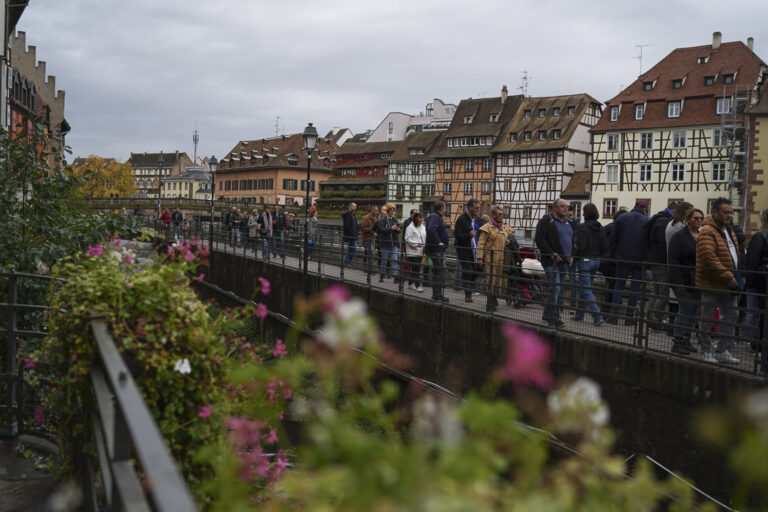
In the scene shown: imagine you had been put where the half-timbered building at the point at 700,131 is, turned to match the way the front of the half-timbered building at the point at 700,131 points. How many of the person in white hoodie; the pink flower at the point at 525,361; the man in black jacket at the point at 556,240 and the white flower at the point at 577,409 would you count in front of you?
4

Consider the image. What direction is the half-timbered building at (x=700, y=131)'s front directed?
toward the camera

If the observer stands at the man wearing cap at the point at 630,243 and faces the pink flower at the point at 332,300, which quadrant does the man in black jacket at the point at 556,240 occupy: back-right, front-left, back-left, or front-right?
front-right

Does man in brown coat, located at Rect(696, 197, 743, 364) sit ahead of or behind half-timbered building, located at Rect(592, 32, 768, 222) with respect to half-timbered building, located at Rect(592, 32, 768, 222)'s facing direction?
ahead

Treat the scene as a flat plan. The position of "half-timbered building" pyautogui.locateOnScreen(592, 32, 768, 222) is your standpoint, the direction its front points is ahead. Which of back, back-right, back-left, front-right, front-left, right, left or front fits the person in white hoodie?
front

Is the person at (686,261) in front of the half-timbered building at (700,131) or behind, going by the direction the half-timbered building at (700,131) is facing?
in front

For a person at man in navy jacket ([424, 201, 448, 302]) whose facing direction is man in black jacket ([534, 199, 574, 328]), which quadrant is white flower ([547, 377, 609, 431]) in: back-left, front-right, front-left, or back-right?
front-right

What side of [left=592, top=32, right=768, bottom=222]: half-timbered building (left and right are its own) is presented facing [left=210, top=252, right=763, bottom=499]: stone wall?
front

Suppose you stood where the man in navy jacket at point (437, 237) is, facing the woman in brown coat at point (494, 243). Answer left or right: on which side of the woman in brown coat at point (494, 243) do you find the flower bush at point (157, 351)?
right

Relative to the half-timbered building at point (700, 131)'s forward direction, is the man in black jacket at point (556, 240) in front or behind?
in front

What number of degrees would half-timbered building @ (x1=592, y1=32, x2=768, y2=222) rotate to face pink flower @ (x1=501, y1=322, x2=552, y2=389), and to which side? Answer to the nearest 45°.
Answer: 0° — it already faces it

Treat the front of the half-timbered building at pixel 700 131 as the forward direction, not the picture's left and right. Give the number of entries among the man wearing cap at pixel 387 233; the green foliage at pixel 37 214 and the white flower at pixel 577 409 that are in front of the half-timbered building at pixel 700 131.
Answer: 3

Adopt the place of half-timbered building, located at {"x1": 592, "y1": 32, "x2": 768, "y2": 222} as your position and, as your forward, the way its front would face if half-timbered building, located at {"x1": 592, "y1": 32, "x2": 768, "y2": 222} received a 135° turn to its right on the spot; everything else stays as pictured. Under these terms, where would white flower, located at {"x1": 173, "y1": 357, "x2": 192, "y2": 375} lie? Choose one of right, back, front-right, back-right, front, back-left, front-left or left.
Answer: back-left

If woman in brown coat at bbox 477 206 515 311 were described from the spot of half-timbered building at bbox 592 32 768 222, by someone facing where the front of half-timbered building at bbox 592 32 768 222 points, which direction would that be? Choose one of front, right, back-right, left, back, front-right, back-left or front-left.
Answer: front

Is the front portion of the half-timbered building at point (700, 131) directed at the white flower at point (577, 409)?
yes

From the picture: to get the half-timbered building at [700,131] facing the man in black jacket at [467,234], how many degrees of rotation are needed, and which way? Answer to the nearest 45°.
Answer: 0° — it already faces them

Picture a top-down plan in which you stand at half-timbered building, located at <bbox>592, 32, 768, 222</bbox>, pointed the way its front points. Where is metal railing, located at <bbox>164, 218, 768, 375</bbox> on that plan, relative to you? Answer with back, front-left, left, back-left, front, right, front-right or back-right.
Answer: front
